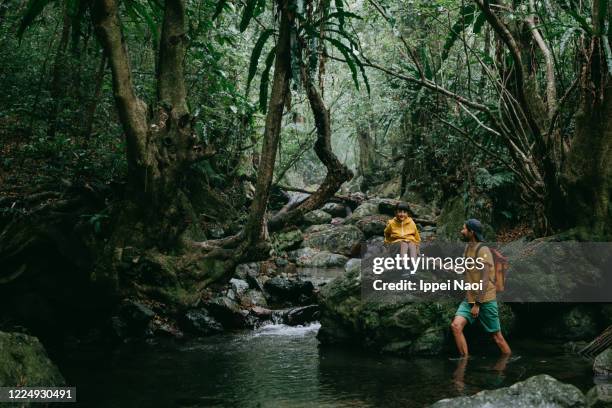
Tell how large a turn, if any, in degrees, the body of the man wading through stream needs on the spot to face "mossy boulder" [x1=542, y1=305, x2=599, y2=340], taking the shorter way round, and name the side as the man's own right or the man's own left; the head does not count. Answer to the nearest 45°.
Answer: approximately 135° to the man's own right

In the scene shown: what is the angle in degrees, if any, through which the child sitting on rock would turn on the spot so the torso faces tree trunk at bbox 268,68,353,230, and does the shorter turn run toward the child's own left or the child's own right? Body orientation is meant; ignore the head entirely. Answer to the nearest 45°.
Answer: approximately 135° to the child's own right

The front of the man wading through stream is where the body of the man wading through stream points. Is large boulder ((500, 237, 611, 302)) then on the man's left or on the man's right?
on the man's right

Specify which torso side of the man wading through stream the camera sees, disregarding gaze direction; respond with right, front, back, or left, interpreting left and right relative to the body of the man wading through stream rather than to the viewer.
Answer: left

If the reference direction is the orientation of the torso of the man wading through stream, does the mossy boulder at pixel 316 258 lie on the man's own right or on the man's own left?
on the man's own right

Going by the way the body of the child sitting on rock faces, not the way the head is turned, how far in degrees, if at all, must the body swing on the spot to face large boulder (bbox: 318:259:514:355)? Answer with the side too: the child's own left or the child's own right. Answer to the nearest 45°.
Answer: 0° — they already face it

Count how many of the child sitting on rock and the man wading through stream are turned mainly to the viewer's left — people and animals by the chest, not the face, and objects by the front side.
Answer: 1

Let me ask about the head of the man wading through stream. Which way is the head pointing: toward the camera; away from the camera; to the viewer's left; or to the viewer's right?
to the viewer's left

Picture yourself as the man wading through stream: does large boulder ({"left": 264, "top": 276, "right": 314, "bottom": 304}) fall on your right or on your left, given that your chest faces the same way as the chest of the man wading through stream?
on your right

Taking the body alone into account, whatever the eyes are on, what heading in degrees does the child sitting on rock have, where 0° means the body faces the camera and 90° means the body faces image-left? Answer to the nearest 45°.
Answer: approximately 0°

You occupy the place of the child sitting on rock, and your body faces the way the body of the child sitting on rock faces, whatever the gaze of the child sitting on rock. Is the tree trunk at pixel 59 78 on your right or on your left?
on your right

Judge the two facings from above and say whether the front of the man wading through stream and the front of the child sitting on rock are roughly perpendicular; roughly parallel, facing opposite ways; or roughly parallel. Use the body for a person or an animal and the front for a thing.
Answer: roughly perpendicular

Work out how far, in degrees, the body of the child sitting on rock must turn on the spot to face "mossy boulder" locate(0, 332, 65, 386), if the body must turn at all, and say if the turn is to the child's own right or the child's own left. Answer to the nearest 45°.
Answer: approximately 45° to the child's own right
